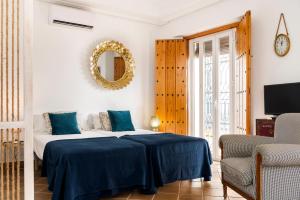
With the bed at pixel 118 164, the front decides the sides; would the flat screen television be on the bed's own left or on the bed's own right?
on the bed's own left

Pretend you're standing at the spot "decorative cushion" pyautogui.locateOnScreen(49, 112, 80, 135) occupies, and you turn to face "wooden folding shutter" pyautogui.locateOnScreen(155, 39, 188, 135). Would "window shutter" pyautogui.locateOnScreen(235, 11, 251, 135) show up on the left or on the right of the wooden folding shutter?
right

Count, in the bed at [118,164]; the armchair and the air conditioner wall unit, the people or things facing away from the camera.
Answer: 0

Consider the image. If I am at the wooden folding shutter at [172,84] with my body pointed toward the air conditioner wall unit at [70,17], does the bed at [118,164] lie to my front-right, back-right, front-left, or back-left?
front-left

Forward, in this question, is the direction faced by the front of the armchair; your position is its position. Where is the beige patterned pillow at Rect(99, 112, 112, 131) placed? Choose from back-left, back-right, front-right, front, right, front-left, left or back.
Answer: right

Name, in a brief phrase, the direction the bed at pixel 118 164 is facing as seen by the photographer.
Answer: facing the viewer and to the right of the viewer

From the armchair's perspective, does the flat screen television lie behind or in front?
behind

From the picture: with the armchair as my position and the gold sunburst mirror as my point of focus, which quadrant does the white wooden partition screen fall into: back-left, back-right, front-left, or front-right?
front-left

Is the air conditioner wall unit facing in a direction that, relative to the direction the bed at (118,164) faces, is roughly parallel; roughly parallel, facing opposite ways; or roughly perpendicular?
roughly parallel

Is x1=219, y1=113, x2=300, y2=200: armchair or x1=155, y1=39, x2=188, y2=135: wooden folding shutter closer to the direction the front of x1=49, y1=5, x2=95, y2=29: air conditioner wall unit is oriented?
the armchair

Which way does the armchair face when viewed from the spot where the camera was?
facing the viewer and to the left of the viewer

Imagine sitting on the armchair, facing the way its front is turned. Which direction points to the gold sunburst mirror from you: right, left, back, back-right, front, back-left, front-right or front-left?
right

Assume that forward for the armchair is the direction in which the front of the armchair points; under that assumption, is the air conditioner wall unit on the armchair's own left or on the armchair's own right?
on the armchair's own right
